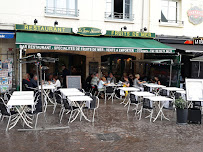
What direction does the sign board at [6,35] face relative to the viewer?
toward the camera

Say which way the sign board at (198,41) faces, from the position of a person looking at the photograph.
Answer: facing the viewer

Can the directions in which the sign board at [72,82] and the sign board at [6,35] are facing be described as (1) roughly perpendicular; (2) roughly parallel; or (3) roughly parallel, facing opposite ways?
roughly parallel

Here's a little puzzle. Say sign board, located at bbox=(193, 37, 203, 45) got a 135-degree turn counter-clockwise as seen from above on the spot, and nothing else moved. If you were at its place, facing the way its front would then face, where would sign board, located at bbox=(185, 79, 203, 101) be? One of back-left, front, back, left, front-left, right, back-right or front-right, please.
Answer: back-right

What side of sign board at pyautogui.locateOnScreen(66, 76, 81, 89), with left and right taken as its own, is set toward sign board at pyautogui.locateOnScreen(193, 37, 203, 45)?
left

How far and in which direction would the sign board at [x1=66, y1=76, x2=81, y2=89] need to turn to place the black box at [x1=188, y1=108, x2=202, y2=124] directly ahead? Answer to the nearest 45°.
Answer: approximately 45° to its left

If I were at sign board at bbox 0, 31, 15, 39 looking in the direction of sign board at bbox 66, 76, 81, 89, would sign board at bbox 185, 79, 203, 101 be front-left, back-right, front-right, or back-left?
front-right

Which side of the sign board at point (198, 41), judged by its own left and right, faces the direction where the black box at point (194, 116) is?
front

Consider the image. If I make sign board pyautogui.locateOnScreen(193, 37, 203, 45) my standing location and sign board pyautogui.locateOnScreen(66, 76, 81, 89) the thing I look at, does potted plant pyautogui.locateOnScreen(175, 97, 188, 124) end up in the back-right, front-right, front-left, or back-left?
front-left

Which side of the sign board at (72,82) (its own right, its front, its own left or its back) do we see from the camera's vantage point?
front
